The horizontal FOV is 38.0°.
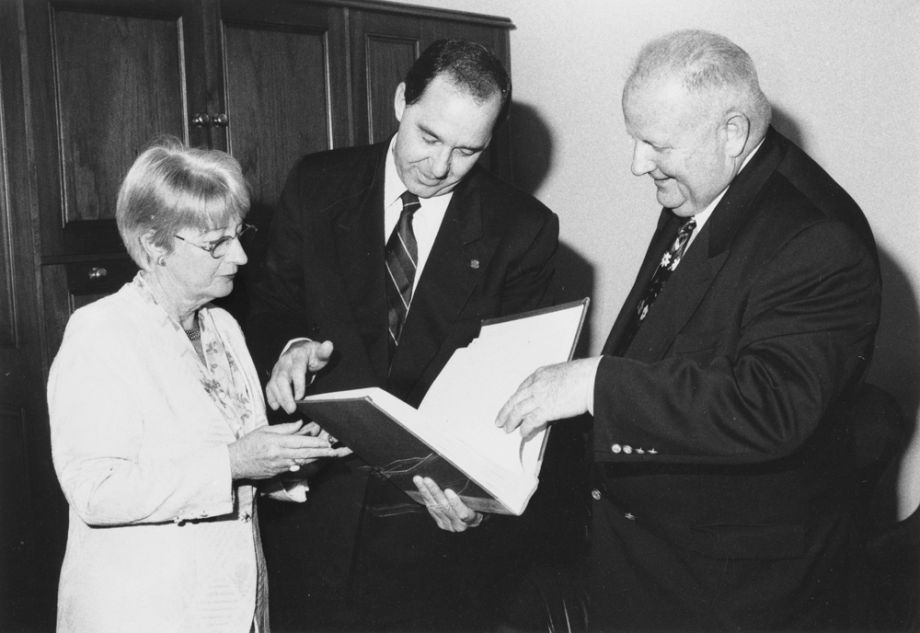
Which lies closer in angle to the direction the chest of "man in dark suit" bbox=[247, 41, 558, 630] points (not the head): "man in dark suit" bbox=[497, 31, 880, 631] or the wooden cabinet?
the man in dark suit

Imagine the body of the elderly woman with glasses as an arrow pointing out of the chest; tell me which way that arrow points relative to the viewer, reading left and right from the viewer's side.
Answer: facing the viewer and to the right of the viewer

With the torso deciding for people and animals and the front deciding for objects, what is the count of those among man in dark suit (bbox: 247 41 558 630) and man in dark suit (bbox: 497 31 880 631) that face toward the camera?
1

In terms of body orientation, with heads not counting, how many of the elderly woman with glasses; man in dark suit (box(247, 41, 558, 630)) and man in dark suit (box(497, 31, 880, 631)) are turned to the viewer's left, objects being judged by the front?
1

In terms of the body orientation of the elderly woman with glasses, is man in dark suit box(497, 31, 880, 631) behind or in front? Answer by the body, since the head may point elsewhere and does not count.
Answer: in front

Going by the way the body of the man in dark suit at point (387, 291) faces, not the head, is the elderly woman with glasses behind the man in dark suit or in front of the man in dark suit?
in front

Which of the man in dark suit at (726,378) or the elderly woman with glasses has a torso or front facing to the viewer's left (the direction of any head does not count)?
the man in dark suit

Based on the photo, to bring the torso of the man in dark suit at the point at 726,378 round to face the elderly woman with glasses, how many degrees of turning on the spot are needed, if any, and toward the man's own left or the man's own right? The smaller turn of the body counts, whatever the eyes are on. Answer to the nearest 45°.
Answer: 0° — they already face them

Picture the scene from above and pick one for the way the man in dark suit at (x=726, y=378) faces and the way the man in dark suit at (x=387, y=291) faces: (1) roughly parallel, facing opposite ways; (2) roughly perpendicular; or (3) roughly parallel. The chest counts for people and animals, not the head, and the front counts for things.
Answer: roughly perpendicular

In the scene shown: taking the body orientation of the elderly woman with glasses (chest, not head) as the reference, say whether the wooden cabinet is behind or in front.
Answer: behind

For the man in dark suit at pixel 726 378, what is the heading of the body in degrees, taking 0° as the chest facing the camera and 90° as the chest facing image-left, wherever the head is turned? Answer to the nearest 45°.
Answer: approximately 90°

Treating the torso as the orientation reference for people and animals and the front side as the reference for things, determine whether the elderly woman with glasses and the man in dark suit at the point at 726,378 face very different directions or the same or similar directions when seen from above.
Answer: very different directions
